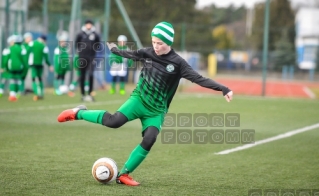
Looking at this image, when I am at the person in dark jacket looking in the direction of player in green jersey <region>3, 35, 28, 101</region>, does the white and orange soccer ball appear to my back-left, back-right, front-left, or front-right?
back-left

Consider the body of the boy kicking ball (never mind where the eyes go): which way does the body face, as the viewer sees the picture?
toward the camera

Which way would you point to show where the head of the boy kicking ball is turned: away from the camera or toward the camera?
toward the camera

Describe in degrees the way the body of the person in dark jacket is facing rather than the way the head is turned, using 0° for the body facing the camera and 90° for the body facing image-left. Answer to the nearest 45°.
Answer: approximately 0°

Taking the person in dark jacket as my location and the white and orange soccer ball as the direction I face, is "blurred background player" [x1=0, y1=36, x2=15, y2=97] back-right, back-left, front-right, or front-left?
back-right

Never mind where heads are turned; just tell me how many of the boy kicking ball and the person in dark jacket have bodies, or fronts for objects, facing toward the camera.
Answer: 2

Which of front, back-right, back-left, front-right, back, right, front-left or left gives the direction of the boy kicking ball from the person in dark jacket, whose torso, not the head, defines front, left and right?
front

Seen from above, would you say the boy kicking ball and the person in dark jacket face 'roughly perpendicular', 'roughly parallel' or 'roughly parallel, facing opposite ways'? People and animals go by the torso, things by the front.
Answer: roughly parallel

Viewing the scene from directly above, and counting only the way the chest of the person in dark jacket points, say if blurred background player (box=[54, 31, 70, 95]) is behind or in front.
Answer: behind
